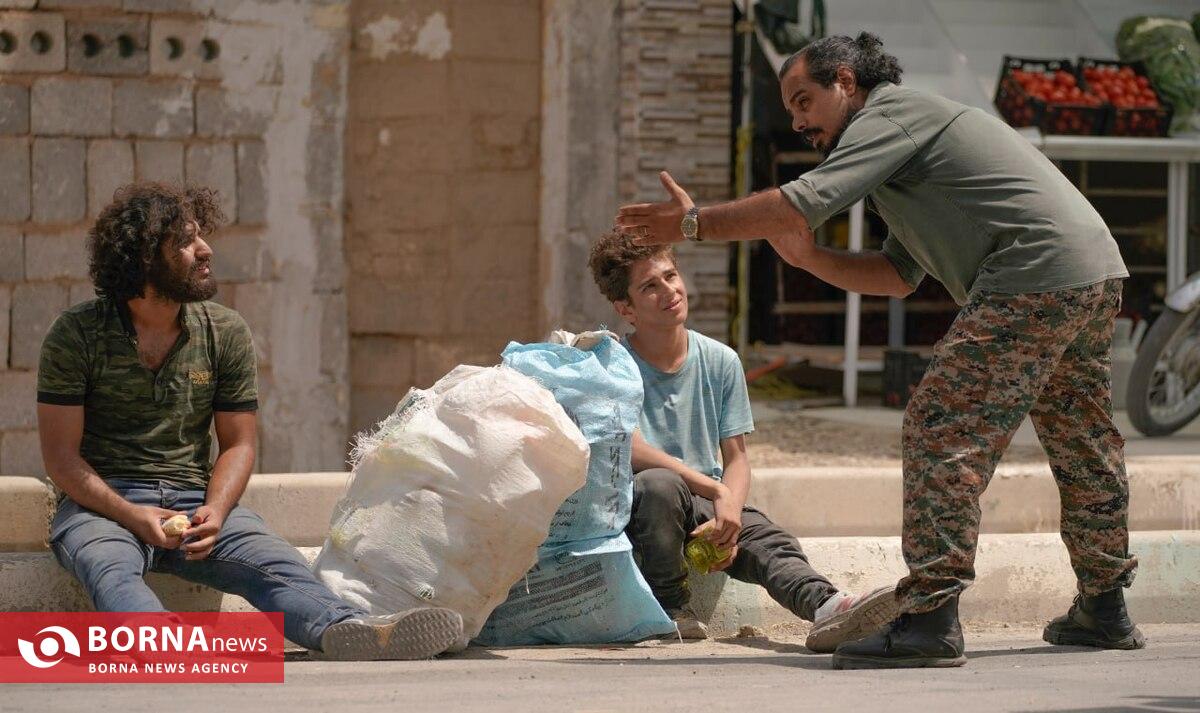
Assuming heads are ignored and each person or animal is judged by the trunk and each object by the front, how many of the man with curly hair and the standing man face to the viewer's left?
1

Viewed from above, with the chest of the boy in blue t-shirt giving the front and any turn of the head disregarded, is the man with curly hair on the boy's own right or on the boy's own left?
on the boy's own right

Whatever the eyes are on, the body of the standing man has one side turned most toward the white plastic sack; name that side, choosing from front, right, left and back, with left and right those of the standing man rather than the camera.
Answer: front

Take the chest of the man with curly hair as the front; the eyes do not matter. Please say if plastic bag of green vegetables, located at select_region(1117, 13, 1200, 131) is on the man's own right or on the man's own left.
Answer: on the man's own left

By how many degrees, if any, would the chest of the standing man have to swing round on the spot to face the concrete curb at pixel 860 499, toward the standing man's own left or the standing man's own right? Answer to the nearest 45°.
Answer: approximately 90° to the standing man's own right

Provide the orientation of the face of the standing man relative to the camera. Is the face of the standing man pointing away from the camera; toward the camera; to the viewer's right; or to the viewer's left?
to the viewer's left

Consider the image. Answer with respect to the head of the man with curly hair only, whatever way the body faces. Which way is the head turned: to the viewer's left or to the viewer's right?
to the viewer's right

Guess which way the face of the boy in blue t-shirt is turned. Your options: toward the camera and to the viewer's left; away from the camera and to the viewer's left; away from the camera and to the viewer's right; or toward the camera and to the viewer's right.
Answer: toward the camera and to the viewer's right

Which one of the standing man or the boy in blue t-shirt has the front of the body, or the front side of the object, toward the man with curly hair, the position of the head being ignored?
the standing man

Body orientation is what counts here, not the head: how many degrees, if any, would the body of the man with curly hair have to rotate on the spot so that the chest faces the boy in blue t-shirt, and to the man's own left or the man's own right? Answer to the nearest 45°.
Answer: approximately 45° to the man's own left

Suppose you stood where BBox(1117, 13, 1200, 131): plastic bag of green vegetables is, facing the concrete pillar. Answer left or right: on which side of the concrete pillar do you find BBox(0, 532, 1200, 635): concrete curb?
left

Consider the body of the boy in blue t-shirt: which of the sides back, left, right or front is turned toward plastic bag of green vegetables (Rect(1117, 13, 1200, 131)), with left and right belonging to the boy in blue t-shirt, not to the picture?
left

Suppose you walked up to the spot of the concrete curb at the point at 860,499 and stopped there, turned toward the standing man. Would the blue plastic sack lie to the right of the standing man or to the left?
right

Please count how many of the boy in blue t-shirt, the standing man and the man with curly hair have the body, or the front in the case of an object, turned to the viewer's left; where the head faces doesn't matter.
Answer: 1

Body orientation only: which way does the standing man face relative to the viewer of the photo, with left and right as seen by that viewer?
facing to the left of the viewer
